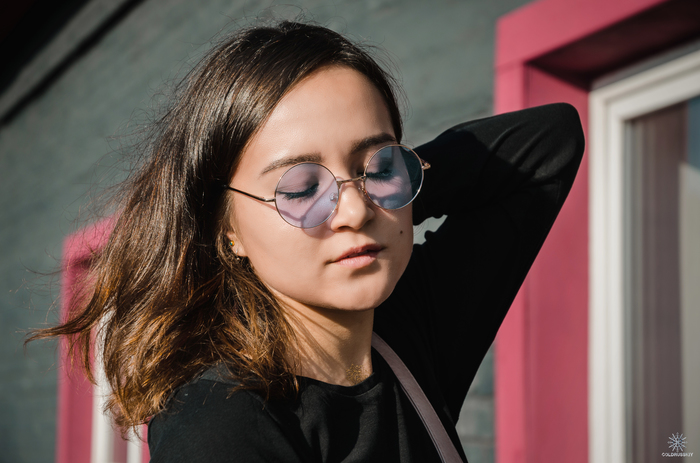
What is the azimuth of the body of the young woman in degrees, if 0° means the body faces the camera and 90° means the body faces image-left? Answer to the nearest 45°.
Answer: approximately 315°

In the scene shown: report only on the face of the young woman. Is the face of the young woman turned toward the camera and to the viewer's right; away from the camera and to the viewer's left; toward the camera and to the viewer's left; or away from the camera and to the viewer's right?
toward the camera and to the viewer's right
